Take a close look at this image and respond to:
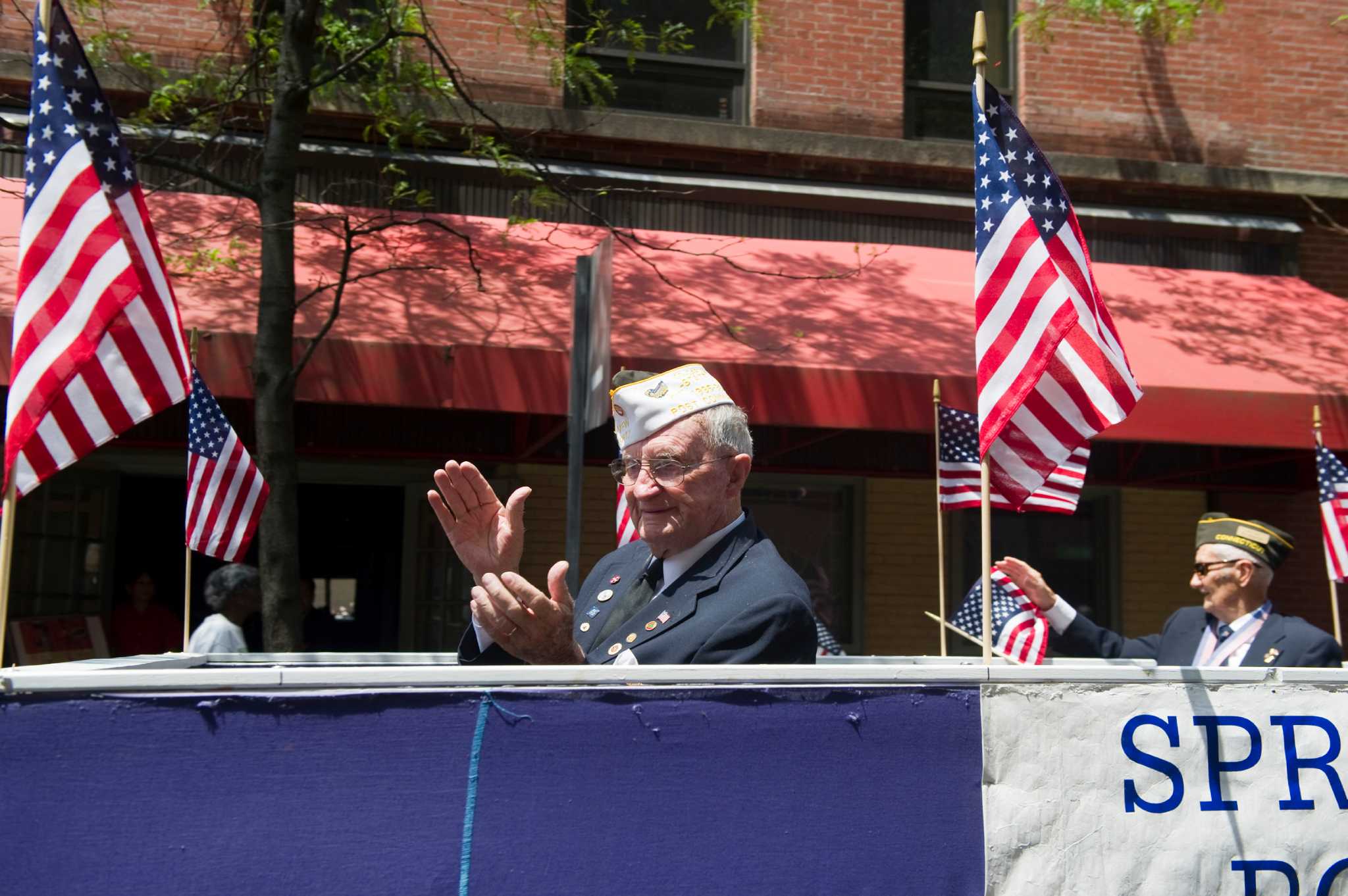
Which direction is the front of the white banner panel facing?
toward the camera

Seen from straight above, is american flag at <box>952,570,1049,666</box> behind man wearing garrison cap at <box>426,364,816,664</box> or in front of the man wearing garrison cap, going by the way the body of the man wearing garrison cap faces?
behind

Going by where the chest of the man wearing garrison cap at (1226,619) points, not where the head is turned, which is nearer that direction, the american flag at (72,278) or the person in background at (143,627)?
the american flag

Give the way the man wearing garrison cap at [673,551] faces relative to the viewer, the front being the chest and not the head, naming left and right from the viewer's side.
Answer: facing the viewer and to the left of the viewer

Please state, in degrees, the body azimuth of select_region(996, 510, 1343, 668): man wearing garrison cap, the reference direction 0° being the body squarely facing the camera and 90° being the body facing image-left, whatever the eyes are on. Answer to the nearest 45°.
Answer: approximately 45°

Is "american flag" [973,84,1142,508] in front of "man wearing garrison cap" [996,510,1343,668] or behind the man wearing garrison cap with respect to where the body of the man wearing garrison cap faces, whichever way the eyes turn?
in front

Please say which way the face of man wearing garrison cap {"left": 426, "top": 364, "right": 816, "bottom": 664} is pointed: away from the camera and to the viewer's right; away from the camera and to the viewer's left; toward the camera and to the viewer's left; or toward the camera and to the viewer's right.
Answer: toward the camera and to the viewer's left

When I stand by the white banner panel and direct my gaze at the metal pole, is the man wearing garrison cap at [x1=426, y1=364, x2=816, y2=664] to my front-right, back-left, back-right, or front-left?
front-left

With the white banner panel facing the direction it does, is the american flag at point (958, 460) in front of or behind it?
behind

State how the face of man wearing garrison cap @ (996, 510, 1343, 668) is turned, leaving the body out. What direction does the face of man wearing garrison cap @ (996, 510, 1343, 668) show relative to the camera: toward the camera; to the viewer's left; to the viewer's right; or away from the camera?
to the viewer's left

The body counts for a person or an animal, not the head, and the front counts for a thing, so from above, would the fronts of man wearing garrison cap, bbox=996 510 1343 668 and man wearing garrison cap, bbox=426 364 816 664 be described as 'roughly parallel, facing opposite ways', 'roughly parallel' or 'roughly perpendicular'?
roughly parallel

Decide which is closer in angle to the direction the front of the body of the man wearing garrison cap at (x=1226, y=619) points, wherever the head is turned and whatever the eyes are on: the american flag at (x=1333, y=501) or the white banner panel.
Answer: the white banner panel

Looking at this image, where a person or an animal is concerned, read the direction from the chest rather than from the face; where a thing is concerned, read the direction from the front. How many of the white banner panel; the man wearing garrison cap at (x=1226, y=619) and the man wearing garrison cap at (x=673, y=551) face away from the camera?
0

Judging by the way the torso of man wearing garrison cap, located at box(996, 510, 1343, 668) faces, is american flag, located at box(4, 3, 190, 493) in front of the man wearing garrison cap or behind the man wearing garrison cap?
in front
